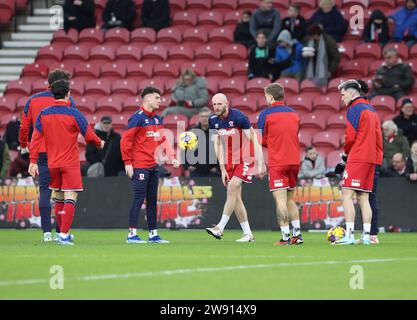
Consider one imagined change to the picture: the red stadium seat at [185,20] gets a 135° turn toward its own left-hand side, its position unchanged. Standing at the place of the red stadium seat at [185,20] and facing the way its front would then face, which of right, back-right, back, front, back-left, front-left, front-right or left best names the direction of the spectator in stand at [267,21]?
right

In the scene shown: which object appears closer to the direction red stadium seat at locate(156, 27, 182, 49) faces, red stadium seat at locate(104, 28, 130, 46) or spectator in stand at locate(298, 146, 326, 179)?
the spectator in stand

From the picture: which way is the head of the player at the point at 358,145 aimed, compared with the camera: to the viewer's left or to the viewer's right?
to the viewer's left

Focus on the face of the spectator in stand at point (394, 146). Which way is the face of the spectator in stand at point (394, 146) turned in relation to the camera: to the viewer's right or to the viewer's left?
to the viewer's left

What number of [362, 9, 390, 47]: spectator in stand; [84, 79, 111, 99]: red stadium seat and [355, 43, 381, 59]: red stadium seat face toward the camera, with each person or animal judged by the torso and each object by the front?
3

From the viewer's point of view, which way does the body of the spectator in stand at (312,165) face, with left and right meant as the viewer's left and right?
facing the viewer

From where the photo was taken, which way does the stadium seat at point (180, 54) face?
toward the camera

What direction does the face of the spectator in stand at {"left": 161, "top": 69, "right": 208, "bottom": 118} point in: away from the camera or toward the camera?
toward the camera

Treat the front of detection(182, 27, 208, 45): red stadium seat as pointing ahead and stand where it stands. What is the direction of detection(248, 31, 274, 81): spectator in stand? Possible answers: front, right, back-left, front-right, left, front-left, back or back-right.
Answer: front-left

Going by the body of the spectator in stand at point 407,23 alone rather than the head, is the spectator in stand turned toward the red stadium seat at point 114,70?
no

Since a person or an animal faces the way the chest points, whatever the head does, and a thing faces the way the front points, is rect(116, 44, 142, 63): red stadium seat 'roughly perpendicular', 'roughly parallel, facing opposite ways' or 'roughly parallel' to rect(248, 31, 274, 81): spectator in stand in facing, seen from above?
roughly parallel

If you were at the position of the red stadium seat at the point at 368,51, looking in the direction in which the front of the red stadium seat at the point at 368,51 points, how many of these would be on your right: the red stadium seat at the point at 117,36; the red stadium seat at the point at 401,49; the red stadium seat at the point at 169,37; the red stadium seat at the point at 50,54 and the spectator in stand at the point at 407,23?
3

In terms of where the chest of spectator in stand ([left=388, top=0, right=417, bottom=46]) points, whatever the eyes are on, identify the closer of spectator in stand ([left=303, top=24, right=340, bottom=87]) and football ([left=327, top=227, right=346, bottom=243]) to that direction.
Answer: the football
